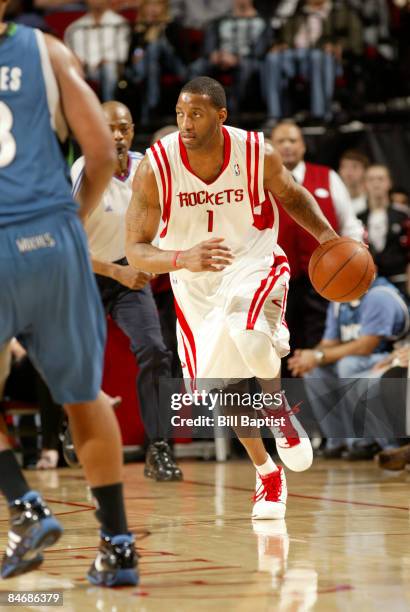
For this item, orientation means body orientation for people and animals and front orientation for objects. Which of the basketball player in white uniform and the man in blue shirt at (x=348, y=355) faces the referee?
the man in blue shirt

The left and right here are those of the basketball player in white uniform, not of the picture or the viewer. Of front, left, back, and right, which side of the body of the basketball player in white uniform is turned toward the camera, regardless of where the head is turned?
front

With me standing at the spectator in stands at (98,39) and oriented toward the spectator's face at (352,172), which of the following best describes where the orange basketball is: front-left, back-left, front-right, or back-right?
front-right

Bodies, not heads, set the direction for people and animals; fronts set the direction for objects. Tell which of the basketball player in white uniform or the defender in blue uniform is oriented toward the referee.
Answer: the defender in blue uniform

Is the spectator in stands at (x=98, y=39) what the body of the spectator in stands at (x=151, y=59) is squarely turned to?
no

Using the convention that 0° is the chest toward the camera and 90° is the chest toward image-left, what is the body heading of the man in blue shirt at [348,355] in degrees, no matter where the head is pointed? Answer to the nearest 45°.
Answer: approximately 45°

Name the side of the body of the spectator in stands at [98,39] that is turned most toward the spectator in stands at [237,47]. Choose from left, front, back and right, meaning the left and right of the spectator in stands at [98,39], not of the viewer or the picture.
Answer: left

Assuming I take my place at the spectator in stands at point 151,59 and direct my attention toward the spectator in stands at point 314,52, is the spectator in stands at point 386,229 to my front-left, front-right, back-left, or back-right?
front-right

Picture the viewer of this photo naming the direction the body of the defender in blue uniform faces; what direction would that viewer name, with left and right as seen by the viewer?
facing away from the viewer

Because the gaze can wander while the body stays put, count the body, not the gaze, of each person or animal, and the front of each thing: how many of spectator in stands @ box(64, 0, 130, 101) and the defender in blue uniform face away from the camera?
1

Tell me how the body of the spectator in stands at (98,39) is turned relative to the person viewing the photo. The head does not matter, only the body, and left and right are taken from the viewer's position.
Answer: facing the viewer

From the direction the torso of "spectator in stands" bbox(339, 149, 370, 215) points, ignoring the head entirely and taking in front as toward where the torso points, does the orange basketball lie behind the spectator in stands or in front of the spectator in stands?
in front

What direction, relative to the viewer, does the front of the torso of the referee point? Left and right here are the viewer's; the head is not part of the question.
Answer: facing the viewer and to the right of the viewer

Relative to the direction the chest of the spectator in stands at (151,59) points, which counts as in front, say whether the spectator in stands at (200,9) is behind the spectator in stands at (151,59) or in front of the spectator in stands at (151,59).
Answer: behind

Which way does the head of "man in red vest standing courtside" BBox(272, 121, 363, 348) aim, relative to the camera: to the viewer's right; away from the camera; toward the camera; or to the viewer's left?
toward the camera

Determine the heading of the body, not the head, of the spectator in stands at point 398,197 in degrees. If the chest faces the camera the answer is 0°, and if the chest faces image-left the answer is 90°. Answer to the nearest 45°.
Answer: approximately 45°

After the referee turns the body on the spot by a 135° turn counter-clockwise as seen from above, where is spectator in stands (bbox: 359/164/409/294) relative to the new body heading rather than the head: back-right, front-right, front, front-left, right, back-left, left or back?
front-right

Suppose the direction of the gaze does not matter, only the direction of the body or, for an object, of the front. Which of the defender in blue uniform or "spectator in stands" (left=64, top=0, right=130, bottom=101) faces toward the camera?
the spectator in stands

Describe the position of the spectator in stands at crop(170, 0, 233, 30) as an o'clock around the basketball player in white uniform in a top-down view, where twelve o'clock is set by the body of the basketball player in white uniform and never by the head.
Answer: The spectator in stands is roughly at 6 o'clock from the basketball player in white uniform.

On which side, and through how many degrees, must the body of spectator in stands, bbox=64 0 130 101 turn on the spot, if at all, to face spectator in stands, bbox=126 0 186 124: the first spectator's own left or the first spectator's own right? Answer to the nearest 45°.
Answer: approximately 45° to the first spectator's own left

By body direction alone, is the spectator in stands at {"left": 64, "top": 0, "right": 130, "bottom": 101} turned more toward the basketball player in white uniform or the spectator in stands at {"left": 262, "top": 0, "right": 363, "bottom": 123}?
the basketball player in white uniform
